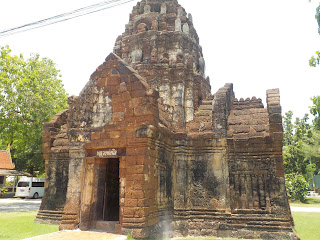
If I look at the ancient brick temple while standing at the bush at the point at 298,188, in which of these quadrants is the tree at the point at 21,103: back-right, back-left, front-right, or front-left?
front-right

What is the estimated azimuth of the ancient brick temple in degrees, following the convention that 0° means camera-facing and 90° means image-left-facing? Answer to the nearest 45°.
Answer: approximately 45°

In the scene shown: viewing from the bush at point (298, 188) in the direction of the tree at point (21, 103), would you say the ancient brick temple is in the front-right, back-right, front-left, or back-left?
front-left

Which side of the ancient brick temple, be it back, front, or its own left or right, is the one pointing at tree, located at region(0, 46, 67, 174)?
right

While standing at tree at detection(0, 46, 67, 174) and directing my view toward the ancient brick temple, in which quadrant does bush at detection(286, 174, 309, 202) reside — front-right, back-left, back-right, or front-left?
front-left

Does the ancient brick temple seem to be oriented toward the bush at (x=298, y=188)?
no
